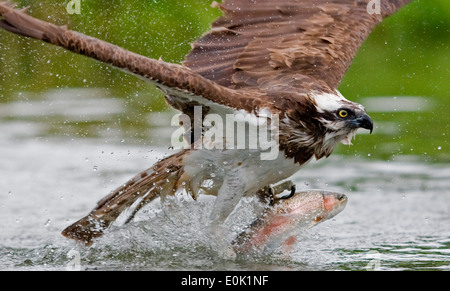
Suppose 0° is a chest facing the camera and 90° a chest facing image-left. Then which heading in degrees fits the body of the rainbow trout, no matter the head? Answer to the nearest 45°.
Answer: approximately 270°

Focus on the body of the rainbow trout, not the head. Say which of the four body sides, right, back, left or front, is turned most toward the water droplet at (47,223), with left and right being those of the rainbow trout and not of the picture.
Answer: back
